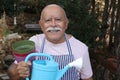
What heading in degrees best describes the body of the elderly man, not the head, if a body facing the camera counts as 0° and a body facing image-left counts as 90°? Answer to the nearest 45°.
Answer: approximately 0°
